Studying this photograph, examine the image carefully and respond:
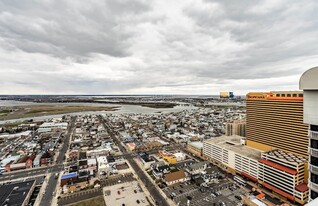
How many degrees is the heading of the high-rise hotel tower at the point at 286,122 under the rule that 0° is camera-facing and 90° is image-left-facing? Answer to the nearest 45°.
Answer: approximately 45°
